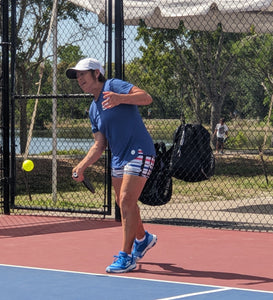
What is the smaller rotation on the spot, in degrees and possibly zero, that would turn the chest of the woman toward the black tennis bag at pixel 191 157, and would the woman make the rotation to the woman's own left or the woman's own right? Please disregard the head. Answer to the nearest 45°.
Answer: approximately 135° to the woman's own right

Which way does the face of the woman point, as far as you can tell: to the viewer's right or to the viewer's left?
to the viewer's left

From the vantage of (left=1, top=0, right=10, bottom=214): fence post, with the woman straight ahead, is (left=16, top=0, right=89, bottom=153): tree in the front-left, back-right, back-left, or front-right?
back-left

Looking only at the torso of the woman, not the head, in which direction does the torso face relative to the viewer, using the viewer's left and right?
facing the viewer and to the left of the viewer

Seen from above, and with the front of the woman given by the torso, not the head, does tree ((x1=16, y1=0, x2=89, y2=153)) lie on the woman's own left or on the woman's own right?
on the woman's own right

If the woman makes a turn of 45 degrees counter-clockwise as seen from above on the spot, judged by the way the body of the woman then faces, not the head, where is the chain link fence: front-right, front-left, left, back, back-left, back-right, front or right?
back

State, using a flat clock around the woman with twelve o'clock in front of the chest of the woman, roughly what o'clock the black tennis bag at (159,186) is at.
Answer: The black tennis bag is roughly at 5 o'clock from the woman.

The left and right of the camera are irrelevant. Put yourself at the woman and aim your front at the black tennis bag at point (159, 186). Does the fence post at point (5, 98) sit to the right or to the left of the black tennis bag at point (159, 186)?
left
